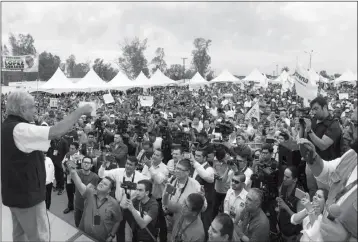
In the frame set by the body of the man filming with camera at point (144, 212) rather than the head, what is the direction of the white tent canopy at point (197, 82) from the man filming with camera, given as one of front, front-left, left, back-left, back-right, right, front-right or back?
back-right

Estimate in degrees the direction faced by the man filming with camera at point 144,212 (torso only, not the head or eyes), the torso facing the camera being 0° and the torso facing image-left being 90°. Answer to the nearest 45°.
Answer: approximately 45°

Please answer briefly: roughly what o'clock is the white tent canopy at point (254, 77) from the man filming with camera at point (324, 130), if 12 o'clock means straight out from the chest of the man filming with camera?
The white tent canopy is roughly at 4 o'clock from the man filming with camera.

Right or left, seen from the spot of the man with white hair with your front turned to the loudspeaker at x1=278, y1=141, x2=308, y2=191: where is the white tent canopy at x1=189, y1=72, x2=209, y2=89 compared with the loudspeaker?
left

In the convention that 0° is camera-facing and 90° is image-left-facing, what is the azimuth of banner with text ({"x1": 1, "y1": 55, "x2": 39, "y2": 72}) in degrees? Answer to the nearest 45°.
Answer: approximately 0°

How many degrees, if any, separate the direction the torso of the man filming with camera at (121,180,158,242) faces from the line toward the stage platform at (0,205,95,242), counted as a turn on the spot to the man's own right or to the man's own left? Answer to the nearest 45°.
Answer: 0° — they already face it

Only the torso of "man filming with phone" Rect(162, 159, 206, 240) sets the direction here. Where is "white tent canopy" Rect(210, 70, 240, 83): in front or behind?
behind

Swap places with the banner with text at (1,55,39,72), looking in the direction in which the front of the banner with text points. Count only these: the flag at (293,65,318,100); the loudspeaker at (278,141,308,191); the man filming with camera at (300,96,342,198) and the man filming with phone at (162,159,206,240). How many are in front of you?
4

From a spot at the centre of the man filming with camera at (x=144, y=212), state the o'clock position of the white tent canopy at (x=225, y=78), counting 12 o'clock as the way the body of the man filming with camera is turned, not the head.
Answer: The white tent canopy is roughly at 5 o'clock from the man filming with camera.
